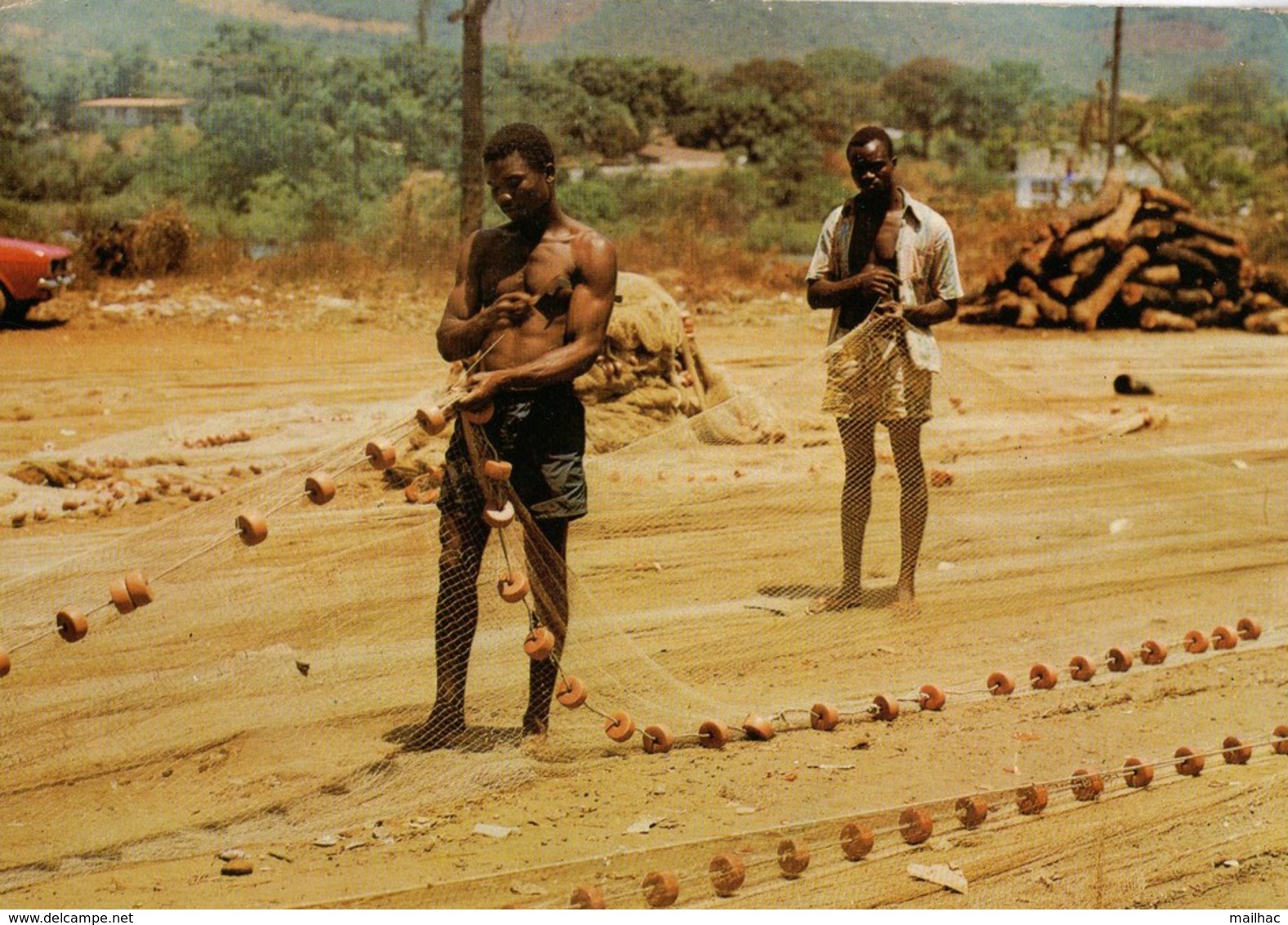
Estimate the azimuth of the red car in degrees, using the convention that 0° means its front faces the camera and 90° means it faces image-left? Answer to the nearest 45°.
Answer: approximately 315°

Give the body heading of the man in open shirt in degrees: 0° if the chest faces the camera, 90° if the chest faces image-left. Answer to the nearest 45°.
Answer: approximately 0°

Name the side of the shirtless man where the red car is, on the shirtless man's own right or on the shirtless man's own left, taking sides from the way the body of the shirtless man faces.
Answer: on the shirtless man's own right

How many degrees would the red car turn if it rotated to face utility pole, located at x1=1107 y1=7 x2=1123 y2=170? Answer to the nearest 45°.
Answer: approximately 45° to its left

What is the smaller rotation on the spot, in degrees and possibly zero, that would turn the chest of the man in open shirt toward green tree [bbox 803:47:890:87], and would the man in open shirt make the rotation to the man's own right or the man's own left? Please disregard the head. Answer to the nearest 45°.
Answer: approximately 180°

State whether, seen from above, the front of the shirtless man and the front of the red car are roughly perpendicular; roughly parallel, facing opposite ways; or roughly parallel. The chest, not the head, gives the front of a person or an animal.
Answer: roughly perpendicular

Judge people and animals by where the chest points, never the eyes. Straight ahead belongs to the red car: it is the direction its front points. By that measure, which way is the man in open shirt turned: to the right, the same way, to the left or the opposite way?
to the right

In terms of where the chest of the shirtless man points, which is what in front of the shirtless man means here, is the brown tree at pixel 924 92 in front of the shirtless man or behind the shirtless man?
behind

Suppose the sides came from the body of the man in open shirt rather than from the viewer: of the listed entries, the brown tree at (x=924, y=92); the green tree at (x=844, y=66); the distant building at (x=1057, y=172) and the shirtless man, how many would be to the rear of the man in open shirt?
3

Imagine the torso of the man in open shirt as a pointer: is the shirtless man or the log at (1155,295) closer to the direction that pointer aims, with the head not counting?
the shirtless man
